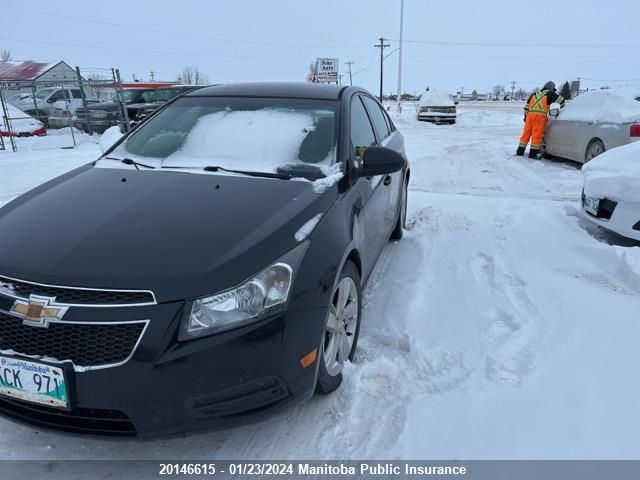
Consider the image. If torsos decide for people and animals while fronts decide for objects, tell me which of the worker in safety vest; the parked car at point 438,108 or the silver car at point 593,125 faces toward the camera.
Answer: the parked car

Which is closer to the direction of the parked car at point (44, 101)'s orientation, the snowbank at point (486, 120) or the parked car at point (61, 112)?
the parked car

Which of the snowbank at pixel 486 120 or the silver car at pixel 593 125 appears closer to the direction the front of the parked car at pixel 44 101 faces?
the silver car

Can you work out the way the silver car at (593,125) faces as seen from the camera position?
facing away from the viewer and to the left of the viewer

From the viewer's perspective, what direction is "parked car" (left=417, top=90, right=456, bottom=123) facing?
toward the camera

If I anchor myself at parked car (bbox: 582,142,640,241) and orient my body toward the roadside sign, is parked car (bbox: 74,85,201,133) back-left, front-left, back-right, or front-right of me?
front-left

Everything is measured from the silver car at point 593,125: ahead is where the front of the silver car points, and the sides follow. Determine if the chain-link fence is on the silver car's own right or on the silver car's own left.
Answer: on the silver car's own left

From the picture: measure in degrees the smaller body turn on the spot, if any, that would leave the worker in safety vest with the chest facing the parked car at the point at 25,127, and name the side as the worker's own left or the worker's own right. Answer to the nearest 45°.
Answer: approximately 135° to the worker's own left

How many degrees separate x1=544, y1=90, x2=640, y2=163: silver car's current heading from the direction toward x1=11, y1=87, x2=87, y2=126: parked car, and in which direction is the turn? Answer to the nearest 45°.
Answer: approximately 45° to its left

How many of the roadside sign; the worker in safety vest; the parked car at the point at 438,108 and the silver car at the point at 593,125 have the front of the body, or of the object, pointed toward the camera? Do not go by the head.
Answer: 2

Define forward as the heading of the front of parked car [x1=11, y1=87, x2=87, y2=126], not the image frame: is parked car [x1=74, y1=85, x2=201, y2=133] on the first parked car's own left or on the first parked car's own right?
on the first parked car's own left

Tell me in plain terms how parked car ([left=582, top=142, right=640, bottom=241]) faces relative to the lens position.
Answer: facing the viewer and to the left of the viewer

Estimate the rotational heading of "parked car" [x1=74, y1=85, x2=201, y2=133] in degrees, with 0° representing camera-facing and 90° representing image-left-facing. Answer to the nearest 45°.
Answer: approximately 45°

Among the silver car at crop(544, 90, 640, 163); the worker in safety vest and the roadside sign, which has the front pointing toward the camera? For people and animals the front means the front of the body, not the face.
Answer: the roadside sign

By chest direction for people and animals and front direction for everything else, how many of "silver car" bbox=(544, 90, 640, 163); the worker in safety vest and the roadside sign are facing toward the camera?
1

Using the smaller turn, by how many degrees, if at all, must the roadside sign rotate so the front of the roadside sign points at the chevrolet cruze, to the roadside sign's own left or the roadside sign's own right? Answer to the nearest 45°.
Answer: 0° — it already faces it

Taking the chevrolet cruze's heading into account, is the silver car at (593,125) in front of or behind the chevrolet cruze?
behind

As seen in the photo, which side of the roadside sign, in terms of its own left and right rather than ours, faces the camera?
front
